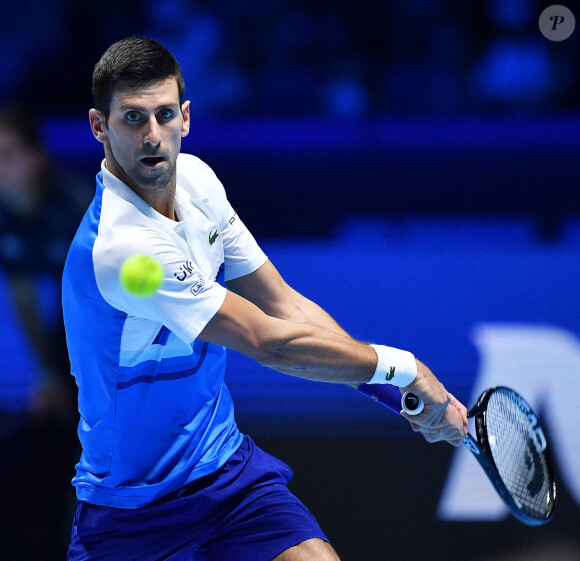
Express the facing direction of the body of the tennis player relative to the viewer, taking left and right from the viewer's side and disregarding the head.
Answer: facing the viewer and to the right of the viewer
